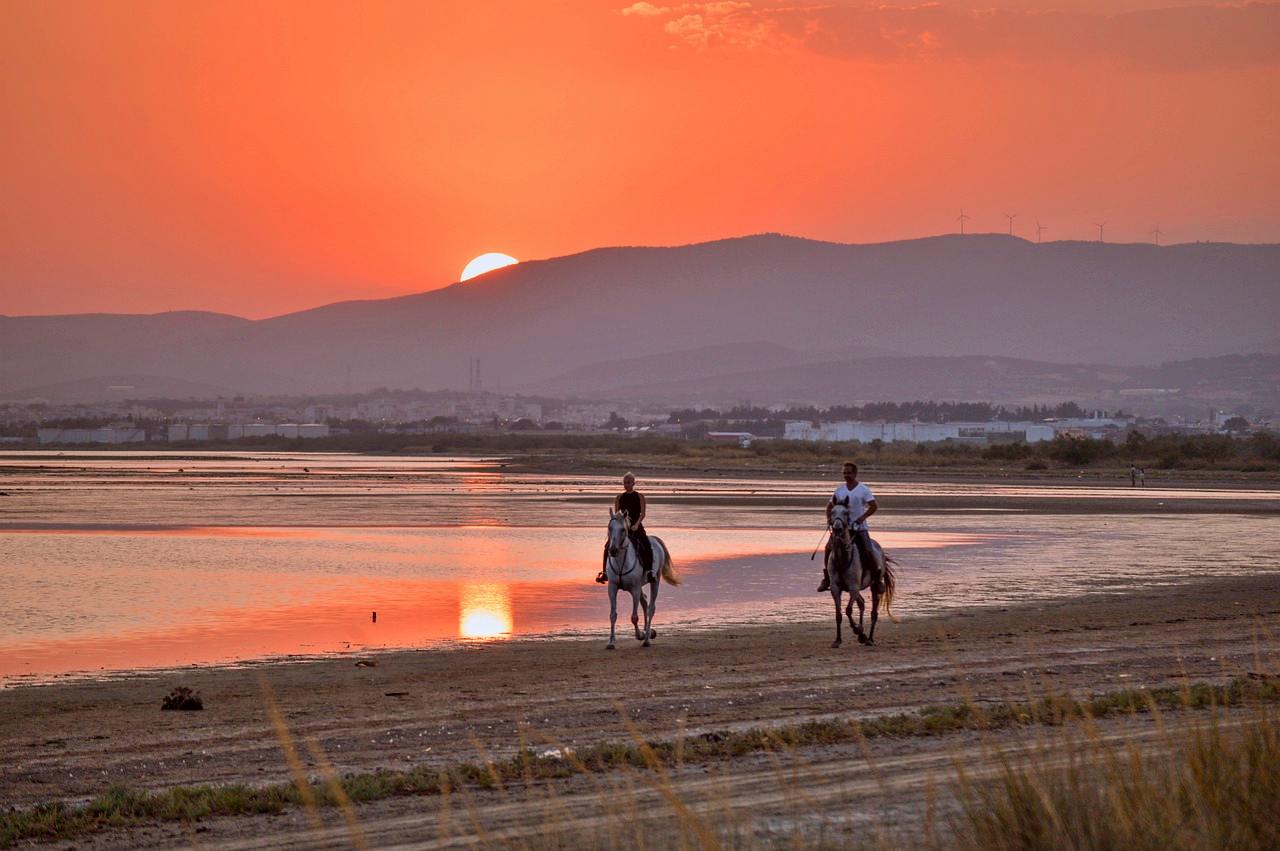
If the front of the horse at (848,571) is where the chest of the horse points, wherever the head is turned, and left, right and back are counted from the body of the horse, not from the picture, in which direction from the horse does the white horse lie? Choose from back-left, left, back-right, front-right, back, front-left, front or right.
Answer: front-right

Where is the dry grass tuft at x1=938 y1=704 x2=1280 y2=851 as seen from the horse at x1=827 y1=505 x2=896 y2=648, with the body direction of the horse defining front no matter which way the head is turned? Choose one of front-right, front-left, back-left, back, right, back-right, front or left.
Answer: front-left

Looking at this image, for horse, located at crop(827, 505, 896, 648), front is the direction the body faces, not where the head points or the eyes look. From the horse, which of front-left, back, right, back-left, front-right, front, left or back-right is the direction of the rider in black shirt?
front-right

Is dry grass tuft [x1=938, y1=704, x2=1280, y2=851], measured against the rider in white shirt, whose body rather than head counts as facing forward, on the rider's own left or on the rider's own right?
on the rider's own left

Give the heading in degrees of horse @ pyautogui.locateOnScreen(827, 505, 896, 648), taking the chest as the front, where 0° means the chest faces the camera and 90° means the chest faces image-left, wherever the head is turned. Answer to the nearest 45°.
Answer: approximately 45°

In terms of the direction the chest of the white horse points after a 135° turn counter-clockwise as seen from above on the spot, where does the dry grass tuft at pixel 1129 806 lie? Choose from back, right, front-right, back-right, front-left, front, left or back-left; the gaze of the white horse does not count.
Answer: right

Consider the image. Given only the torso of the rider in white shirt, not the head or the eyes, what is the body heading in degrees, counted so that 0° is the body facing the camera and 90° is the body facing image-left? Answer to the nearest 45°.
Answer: approximately 45°

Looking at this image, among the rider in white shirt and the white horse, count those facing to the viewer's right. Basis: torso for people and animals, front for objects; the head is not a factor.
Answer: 0

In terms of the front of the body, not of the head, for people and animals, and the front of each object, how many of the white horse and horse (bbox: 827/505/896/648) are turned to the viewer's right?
0

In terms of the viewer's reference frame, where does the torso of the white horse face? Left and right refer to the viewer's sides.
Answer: facing the viewer and to the left of the viewer
